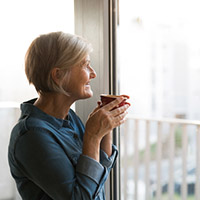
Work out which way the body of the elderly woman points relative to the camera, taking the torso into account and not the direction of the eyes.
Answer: to the viewer's right

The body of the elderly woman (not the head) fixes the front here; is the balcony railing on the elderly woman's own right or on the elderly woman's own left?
on the elderly woman's own left

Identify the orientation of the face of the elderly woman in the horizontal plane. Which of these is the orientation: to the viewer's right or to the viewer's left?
to the viewer's right
